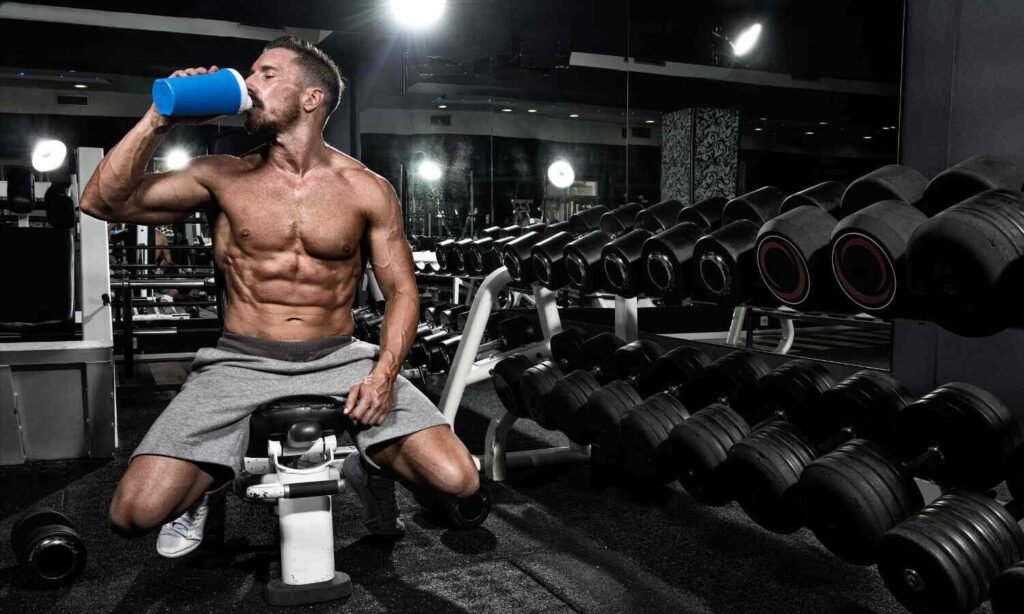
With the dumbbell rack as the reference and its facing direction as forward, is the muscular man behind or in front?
in front

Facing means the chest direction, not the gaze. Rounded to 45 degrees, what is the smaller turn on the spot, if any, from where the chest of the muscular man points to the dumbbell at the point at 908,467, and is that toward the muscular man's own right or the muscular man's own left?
approximately 45° to the muscular man's own left

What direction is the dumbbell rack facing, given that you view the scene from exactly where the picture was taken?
facing the viewer and to the left of the viewer

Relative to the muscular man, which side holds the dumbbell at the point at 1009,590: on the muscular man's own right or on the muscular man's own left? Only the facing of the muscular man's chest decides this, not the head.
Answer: on the muscular man's own left

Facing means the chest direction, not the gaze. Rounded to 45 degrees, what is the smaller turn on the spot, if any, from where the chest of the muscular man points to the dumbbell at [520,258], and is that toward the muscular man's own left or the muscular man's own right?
approximately 135° to the muscular man's own left

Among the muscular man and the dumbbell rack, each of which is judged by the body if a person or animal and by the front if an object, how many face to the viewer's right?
0

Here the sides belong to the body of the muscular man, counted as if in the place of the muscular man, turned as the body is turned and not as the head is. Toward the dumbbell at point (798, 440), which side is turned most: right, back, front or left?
left

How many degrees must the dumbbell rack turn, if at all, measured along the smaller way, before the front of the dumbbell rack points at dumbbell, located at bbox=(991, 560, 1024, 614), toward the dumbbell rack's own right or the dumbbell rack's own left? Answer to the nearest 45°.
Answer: approximately 90° to the dumbbell rack's own left

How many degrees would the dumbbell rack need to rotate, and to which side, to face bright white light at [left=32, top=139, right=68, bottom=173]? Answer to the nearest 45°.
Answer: approximately 90° to its right

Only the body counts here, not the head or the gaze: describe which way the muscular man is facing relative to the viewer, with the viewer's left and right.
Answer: facing the viewer

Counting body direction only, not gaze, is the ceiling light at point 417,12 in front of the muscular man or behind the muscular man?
behind
